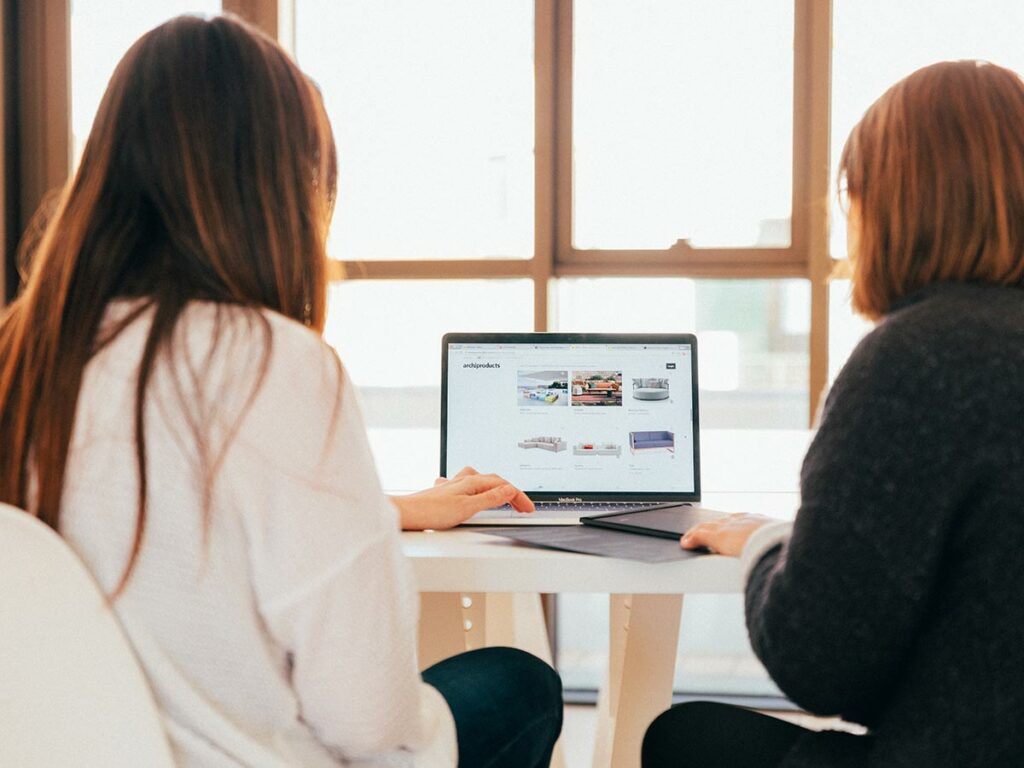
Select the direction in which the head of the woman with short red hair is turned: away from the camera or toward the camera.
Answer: away from the camera

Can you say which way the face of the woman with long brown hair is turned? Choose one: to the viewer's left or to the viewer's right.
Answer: to the viewer's right

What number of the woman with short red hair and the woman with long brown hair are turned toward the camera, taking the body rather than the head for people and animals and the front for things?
0

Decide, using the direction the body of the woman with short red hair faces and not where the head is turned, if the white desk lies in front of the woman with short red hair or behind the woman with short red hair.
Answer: in front

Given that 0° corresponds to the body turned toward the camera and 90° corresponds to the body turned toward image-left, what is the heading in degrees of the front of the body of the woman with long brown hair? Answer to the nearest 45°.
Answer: approximately 225°

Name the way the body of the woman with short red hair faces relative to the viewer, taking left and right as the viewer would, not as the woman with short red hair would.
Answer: facing away from the viewer and to the left of the viewer
